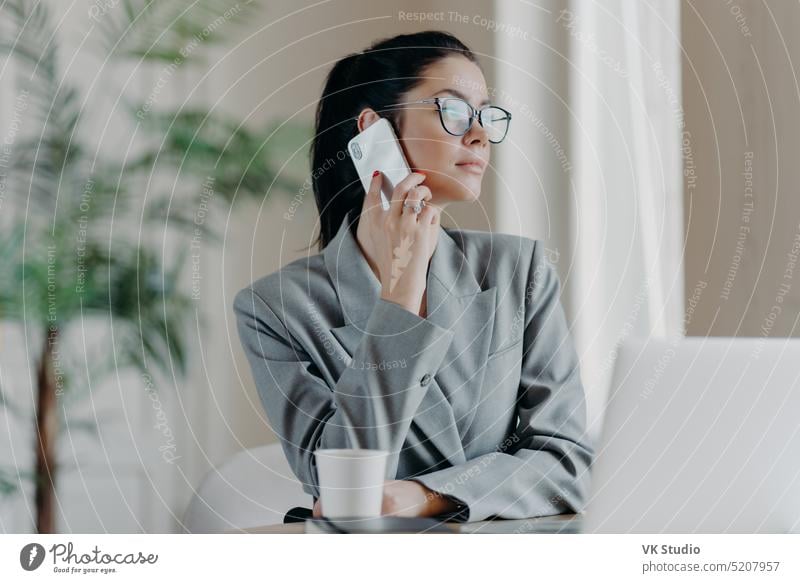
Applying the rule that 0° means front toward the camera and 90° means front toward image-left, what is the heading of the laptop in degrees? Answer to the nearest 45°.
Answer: approximately 180°
